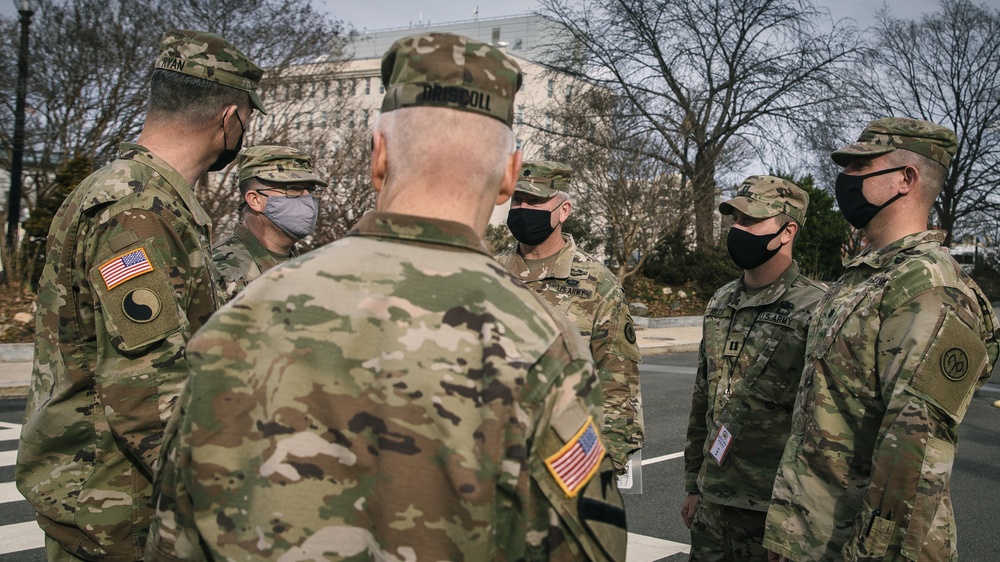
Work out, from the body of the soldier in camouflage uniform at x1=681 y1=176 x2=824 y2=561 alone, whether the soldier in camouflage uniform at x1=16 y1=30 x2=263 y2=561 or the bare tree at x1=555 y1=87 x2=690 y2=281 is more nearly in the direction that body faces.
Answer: the soldier in camouflage uniform

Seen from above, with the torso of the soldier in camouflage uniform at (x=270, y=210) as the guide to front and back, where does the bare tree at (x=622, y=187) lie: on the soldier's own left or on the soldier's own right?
on the soldier's own left

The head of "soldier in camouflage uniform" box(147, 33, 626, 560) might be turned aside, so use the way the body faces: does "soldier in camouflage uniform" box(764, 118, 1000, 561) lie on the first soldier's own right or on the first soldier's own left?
on the first soldier's own right

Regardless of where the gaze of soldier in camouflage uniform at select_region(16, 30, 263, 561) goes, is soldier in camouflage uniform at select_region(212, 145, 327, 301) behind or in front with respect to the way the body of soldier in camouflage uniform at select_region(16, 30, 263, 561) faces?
in front

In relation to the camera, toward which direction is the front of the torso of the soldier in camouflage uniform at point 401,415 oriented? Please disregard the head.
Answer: away from the camera

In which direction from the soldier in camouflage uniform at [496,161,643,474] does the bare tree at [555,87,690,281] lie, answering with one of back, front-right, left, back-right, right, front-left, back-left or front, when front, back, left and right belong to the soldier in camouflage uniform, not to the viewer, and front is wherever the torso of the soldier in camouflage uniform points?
back-right

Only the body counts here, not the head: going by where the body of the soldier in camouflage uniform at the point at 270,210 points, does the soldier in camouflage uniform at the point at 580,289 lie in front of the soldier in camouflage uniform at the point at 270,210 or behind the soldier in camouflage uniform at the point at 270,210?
in front

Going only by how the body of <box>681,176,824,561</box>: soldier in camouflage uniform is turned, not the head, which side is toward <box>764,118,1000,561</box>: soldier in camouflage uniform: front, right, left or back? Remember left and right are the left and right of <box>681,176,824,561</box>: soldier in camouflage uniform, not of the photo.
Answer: left

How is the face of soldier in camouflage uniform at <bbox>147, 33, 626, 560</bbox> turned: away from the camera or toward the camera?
away from the camera

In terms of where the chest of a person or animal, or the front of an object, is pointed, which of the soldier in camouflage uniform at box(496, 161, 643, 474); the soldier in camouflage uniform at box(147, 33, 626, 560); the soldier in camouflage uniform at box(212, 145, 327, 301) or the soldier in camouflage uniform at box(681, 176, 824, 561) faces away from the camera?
the soldier in camouflage uniform at box(147, 33, 626, 560)

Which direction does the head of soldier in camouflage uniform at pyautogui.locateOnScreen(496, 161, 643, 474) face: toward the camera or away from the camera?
toward the camera

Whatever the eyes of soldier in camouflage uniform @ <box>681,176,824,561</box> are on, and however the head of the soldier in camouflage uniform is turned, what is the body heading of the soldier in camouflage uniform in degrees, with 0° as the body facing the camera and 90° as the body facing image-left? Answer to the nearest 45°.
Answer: approximately 45°

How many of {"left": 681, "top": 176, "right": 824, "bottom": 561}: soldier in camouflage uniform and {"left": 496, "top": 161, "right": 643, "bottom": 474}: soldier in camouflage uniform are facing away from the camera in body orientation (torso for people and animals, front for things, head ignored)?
0

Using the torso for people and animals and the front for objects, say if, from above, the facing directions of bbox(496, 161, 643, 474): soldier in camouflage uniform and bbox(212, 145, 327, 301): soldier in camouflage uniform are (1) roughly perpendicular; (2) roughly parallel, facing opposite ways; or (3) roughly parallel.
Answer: roughly perpendicular

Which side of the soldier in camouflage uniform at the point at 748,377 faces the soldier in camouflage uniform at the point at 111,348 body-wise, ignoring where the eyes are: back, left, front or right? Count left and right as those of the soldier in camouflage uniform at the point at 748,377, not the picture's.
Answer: front

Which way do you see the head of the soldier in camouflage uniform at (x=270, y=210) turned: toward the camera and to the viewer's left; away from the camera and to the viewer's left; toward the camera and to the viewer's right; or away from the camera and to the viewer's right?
toward the camera and to the viewer's right

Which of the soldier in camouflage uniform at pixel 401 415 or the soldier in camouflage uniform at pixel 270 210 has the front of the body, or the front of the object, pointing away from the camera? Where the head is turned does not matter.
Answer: the soldier in camouflage uniform at pixel 401 415

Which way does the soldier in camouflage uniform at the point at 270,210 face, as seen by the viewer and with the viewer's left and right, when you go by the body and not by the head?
facing the viewer and to the right of the viewer
